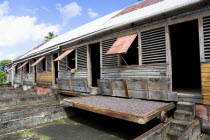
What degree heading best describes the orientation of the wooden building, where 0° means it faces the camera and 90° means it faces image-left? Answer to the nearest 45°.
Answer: approximately 45°
